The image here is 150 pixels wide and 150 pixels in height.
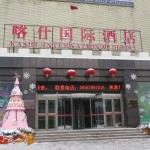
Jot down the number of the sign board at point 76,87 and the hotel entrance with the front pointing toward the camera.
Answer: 2

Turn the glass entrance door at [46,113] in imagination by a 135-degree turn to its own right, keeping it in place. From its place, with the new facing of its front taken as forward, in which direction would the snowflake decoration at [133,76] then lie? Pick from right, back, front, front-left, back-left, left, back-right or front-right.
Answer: back-right

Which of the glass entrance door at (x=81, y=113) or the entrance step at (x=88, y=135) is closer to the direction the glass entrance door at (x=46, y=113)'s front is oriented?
the entrance step

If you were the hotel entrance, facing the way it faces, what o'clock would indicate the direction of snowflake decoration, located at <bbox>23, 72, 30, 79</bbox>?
The snowflake decoration is roughly at 2 o'clock from the hotel entrance.

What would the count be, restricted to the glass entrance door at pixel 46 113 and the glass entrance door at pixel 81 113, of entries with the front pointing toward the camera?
2

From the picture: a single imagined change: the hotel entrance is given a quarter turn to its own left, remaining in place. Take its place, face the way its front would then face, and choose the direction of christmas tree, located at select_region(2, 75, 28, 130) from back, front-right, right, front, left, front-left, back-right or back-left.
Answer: back-right

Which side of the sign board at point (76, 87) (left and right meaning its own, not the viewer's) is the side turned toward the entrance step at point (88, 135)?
front
